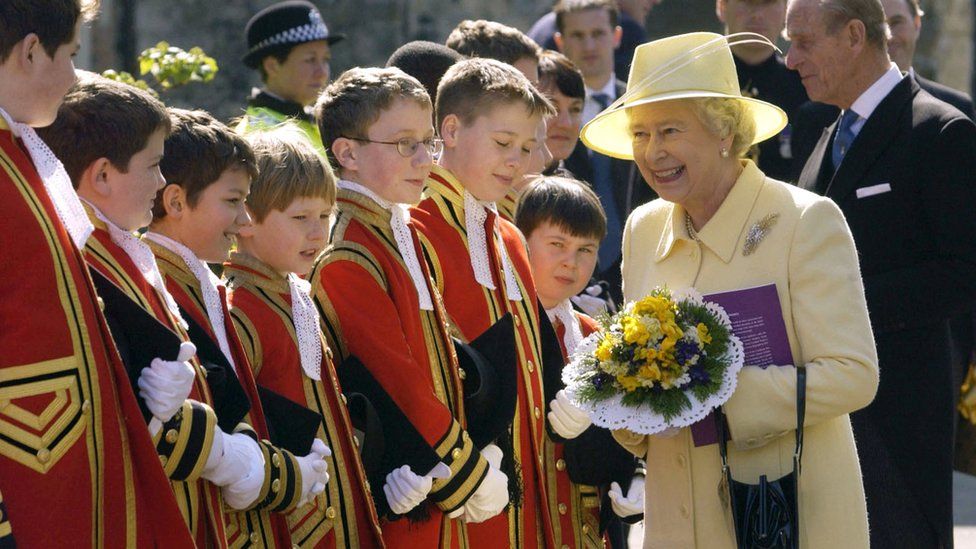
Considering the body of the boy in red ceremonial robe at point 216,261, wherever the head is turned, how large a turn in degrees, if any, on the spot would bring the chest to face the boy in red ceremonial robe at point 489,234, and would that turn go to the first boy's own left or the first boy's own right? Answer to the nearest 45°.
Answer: approximately 45° to the first boy's own left

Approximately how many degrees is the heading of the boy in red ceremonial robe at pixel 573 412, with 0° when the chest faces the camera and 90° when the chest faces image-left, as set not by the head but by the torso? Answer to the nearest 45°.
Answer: approximately 0°

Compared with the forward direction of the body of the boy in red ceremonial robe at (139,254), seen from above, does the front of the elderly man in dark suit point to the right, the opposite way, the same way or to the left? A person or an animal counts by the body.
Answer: the opposite way

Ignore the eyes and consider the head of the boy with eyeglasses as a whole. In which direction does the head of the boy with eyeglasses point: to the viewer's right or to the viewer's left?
to the viewer's right

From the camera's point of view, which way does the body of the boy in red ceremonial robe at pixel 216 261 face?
to the viewer's right

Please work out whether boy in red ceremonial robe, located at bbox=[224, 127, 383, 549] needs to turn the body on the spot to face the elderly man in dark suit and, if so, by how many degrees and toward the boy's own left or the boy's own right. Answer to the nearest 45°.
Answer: approximately 45° to the boy's own left

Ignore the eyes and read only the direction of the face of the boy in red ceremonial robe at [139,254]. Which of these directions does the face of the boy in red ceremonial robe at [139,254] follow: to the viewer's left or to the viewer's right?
to the viewer's right

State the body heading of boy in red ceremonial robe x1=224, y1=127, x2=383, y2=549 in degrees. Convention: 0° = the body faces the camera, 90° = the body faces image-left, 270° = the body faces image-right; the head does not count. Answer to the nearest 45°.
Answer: approximately 315°

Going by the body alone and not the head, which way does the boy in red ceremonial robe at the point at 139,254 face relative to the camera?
to the viewer's right

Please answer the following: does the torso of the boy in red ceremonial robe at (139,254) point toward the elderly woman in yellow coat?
yes

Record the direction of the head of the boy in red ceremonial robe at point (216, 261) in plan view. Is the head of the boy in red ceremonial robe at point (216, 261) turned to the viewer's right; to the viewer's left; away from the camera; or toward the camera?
to the viewer's right

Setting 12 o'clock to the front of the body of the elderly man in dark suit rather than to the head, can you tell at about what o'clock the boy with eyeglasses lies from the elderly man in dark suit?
The boy with eyeglasses is roughly at 12 o'clock from the elderly man in dark suit.

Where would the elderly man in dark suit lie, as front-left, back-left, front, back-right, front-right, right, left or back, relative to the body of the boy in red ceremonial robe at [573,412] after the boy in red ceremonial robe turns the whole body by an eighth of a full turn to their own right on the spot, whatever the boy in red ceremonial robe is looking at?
back-left

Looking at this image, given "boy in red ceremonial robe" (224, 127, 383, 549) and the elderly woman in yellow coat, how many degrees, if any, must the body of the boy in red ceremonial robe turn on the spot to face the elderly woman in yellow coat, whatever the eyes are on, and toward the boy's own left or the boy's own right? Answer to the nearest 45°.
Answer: approximately 45° to the boy's own left

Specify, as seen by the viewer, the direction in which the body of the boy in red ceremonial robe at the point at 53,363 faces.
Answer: to the viewer's right

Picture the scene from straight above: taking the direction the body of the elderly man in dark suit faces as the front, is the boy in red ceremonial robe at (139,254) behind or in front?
in front
